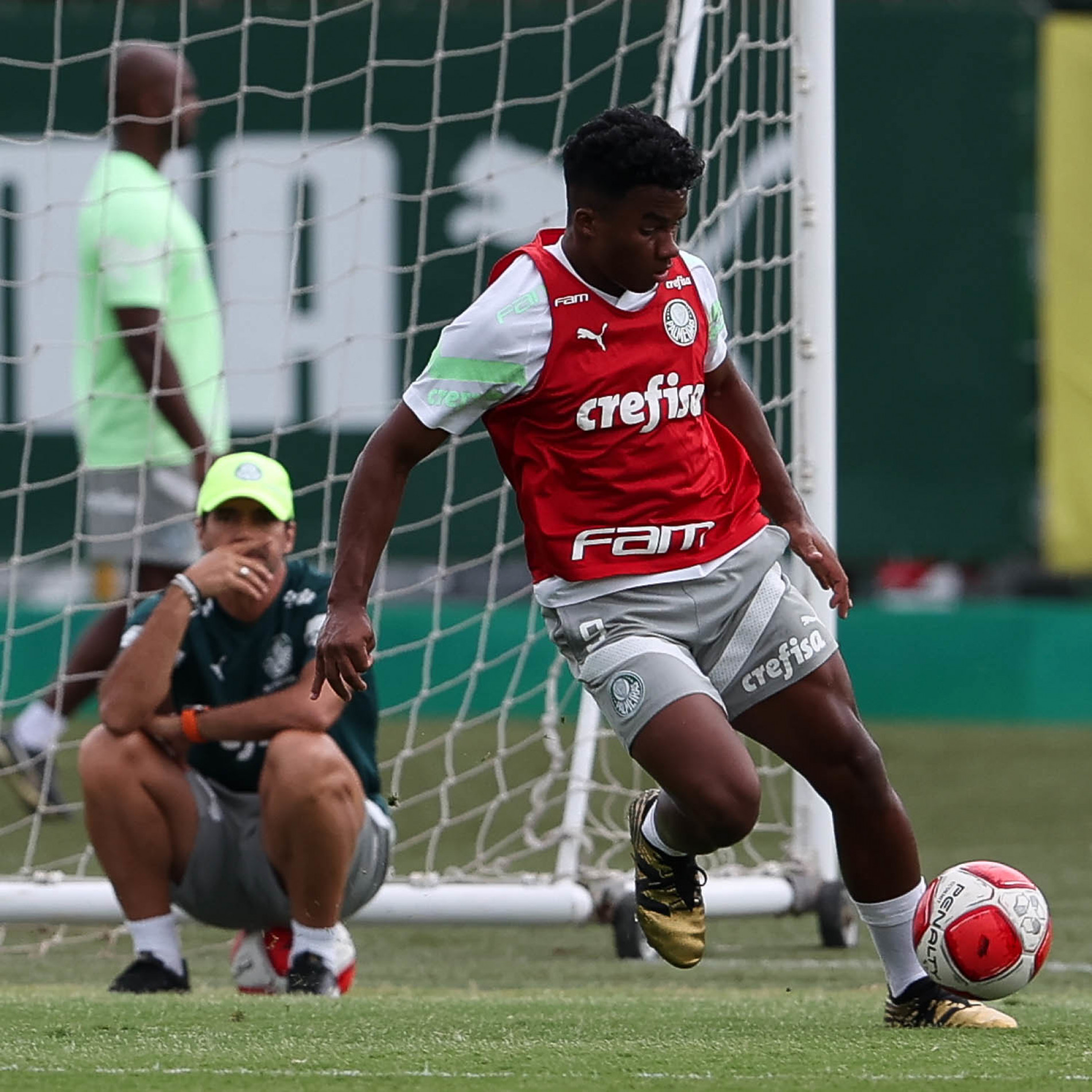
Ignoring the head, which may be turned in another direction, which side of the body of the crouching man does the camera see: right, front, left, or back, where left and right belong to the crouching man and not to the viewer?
front

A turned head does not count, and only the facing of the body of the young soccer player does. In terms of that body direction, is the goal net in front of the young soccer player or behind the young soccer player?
behind

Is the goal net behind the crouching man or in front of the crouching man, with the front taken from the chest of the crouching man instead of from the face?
behind

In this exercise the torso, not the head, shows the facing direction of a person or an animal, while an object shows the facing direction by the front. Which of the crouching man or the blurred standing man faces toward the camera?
the crouching man

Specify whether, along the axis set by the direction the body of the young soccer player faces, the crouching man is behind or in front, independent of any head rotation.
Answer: behind

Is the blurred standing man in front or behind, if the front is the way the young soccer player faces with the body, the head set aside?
behind

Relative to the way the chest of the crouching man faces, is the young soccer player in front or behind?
in front

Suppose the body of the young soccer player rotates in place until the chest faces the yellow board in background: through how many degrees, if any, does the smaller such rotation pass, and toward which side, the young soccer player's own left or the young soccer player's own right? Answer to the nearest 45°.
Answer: approximately 135° to the young soccer player's own left

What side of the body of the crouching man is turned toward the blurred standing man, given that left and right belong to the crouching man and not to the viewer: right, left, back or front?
back

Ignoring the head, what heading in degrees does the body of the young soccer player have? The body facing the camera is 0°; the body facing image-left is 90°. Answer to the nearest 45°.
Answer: approximately 315°

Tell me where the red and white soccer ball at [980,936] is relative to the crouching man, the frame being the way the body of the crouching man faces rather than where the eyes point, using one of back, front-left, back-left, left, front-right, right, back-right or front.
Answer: front-left

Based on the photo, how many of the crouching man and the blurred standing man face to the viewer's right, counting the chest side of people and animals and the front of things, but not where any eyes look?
1

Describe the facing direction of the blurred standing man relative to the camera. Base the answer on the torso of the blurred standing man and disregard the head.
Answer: to the viewer's right

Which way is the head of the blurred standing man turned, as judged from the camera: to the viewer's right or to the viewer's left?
to the viewer's right

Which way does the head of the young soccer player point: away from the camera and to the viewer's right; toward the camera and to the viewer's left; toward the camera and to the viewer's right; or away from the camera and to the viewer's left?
toward the camera and to the viewer's right
